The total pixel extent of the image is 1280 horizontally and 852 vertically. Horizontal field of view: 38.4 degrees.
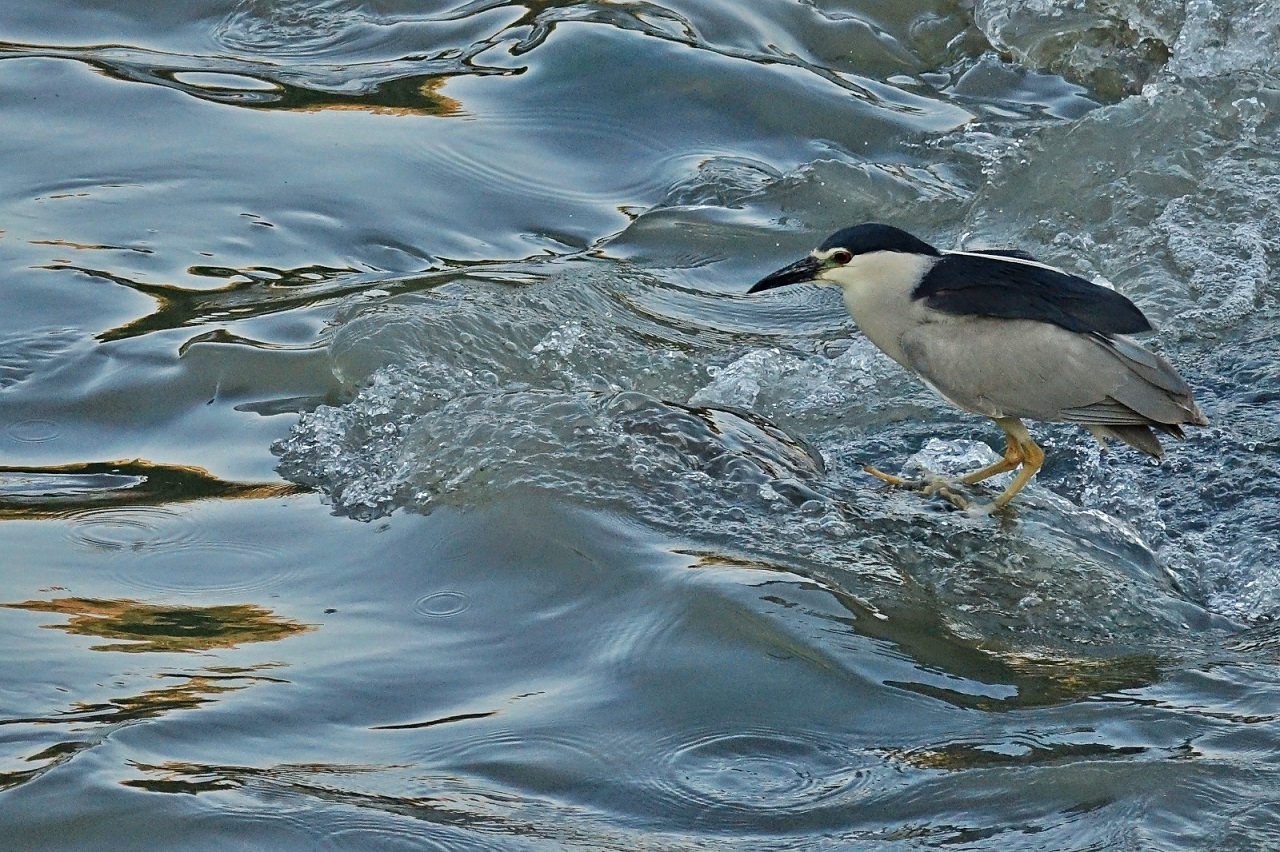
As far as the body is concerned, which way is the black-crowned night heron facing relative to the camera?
to the viewer's left
